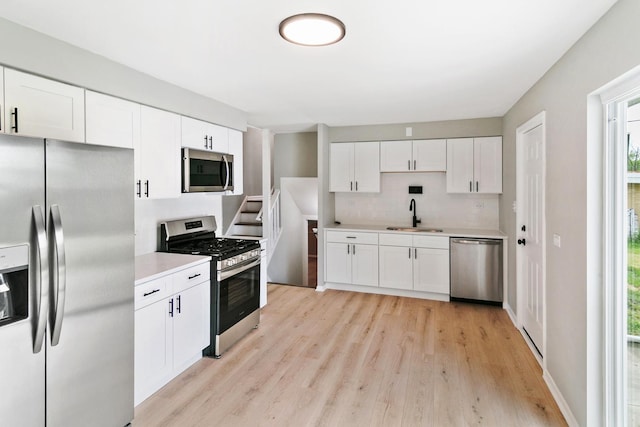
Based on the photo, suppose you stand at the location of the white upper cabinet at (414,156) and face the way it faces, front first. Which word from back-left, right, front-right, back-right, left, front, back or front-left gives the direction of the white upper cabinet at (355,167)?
right

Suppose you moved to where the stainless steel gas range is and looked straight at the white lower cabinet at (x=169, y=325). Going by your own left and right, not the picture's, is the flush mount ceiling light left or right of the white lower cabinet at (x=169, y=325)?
left

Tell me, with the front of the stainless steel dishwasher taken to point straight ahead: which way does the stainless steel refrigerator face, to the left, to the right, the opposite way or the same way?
to the left

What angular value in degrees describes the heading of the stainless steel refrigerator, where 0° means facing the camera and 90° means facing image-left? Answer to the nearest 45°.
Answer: approximately 315°

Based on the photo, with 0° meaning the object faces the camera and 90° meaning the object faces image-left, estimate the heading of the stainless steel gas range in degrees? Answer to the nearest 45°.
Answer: approximately 315°

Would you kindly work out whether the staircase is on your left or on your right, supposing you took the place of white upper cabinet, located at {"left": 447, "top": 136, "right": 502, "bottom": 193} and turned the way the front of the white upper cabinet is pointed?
on your right

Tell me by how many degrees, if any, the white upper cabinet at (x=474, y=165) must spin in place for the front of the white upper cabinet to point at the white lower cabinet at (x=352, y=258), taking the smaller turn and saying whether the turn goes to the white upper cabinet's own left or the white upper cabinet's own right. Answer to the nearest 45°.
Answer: approximately 90° to the white upper cabinet's own right

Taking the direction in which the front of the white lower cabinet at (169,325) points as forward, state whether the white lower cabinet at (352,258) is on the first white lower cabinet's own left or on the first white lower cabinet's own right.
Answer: on the first white lower cabinet's own left
